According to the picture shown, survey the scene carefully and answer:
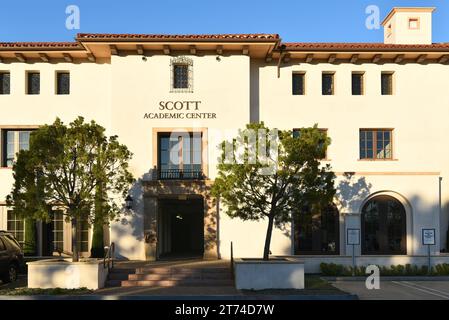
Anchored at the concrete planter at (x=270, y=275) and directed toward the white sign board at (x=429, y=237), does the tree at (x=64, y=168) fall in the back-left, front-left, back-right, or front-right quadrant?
back-left

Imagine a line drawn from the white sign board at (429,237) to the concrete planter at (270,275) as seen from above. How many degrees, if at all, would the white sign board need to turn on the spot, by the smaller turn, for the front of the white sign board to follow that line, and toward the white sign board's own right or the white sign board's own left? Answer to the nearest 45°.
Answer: approximately 45° to the white sign board's own right

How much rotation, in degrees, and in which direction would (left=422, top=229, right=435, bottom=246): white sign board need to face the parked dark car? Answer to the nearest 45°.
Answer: approximately 45° to its right

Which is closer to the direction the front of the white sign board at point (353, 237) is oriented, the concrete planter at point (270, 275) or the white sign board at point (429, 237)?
the concrete planter

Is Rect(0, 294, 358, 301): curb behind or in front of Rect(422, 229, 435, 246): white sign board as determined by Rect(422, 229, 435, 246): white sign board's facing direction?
in front

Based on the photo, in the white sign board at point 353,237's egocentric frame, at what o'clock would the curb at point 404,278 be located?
The curb is roughly at 9 o'clock from the white sign board.

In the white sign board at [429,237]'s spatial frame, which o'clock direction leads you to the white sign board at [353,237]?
the white sign board at [353,237] is roughly at 2 o'clock from the white sign board at [429,237].

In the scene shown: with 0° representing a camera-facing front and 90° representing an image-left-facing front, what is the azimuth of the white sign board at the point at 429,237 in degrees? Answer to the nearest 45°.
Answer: approximately 0°

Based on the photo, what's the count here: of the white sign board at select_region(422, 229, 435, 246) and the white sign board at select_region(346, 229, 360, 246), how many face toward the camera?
2

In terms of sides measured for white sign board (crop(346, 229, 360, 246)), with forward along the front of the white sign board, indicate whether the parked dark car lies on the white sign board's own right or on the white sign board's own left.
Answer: on the white sign board's own right

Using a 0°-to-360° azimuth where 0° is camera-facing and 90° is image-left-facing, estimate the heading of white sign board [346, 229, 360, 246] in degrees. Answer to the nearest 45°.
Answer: approximately 0°

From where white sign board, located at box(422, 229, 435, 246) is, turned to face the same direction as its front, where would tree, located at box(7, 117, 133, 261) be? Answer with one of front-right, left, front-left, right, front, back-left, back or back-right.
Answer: front-right
